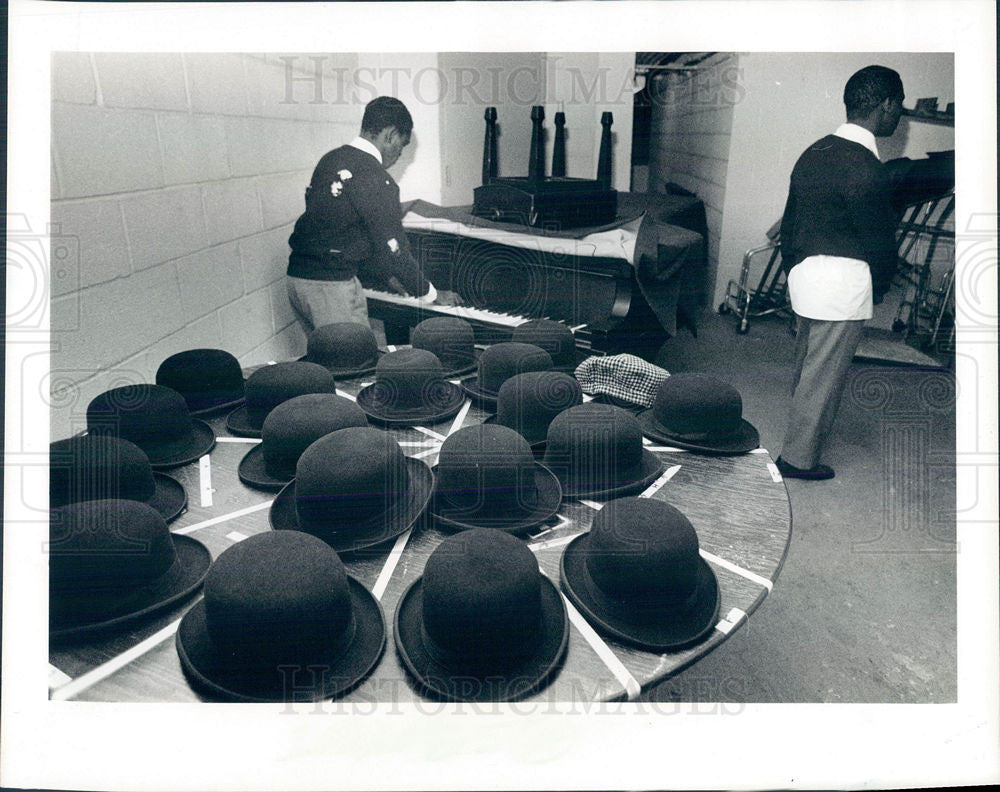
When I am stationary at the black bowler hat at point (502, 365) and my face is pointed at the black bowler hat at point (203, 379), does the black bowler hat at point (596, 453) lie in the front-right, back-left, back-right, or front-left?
back-left

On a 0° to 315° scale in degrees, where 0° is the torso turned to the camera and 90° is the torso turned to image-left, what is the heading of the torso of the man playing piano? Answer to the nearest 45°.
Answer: approximately 225°

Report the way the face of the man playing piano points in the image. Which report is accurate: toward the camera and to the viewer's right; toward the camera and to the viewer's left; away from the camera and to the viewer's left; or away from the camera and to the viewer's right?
away from the camera and to the viewer's right

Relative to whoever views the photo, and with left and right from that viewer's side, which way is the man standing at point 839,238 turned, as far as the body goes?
facing away from the viewer and to the right of the viewer

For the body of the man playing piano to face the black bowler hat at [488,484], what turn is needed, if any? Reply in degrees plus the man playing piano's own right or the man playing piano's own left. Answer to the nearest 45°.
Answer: approximately 135° to the man playing piano's own right

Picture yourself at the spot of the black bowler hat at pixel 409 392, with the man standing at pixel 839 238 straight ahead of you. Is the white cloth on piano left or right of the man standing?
left

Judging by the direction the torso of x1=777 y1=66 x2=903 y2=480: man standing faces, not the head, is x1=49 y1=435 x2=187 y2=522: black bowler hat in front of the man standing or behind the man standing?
behind

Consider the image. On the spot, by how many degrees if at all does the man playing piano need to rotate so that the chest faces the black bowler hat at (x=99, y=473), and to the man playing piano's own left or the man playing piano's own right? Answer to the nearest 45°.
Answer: approximately 135° to the man playing piano's own right

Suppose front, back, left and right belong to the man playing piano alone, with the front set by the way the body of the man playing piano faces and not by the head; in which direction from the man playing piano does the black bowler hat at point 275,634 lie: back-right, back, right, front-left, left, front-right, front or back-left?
back-right

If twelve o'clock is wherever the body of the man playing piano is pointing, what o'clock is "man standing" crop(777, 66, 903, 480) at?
The man standing is roughly at 2 o'clock from the man playing piano.
